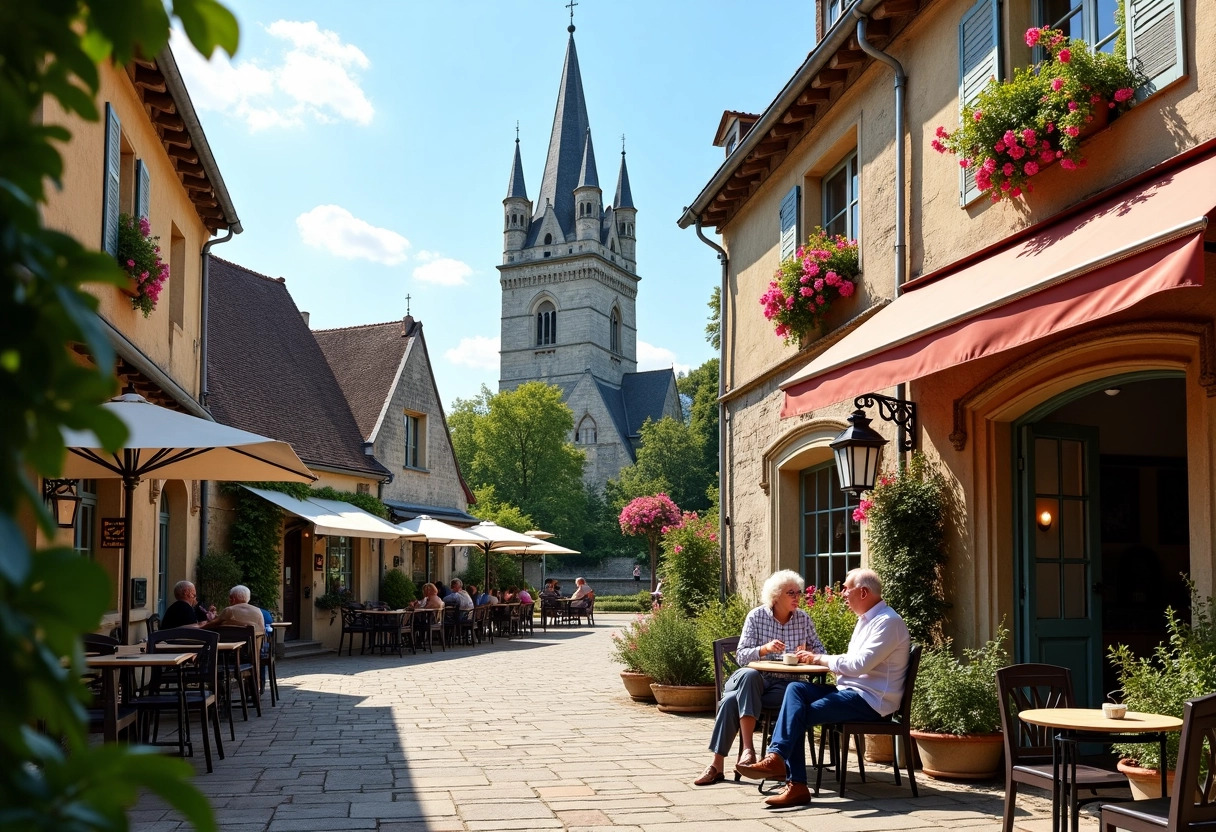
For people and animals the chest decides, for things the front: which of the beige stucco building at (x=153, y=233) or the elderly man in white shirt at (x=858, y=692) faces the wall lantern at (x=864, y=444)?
the beige stucco building

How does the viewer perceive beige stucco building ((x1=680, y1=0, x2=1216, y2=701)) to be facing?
facing the viewer and to the left of the viewer

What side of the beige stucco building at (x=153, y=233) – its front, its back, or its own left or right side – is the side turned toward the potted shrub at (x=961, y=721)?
front

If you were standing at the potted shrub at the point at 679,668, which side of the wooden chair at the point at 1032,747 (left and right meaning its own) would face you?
back

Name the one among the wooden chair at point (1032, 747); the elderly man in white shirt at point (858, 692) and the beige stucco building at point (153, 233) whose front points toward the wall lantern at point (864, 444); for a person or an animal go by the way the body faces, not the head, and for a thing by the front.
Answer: the beige stucco building

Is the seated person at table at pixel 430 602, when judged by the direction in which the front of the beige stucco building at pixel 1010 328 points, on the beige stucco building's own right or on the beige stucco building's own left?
on the beige stucco building's own right

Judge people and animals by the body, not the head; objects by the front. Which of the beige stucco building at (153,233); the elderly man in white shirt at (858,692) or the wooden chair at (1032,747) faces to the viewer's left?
the elderly man in white shirt

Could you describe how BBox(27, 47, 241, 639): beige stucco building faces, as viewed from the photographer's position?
facing the viewer and to the right of the viewer

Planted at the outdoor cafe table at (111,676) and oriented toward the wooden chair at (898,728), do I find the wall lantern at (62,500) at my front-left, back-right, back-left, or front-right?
back-left

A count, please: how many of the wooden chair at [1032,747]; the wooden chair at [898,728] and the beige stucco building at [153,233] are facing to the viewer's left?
1

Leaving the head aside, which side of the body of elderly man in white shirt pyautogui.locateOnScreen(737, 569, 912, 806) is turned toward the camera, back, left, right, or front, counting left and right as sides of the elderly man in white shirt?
left

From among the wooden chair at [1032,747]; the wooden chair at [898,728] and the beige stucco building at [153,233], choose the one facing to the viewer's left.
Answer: the wooden chair at [898,728]

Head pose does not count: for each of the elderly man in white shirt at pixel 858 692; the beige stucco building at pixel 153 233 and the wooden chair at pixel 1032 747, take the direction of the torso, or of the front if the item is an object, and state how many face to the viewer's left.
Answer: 1

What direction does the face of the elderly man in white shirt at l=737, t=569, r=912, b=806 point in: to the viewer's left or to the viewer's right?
to the viewer's left

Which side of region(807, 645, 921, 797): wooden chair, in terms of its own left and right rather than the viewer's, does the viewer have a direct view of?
left

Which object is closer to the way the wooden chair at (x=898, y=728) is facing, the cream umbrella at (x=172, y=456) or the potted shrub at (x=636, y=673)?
the cream umbrella
